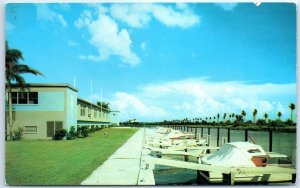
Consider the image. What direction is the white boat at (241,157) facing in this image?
to the viewer's left
